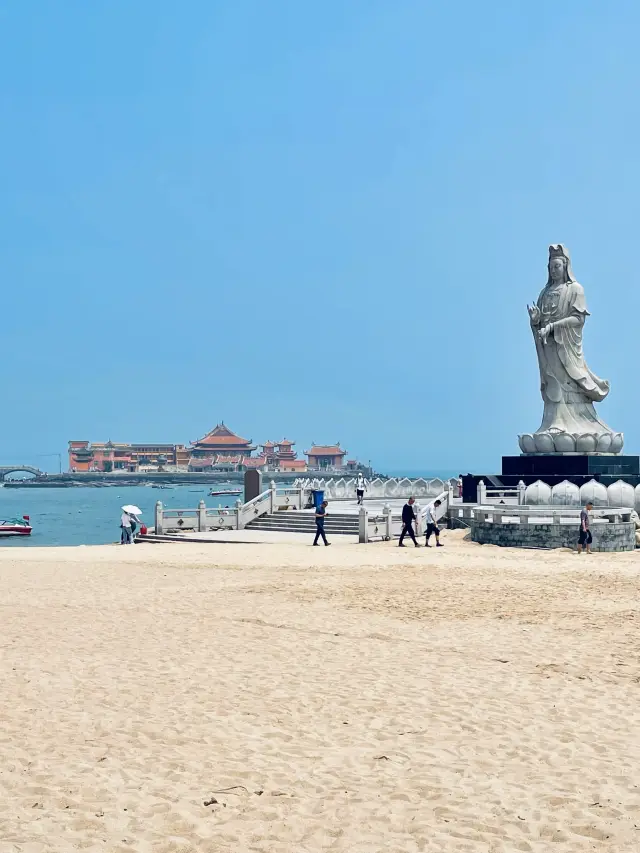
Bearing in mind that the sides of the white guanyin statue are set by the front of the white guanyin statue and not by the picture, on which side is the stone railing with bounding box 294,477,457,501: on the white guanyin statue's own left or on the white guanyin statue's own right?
on the white guanyin statue's own right

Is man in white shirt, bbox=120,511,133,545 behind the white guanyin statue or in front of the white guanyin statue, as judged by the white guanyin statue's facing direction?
in front

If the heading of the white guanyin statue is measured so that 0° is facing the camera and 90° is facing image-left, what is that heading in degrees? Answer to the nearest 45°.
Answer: approximately 45°

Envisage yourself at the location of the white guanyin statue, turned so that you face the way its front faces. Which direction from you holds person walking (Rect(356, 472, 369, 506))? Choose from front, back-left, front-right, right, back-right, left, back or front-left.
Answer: front-right

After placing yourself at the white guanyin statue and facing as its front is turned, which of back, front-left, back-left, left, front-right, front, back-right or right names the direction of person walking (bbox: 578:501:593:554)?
front-left

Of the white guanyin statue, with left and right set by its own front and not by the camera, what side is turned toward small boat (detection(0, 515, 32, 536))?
right
